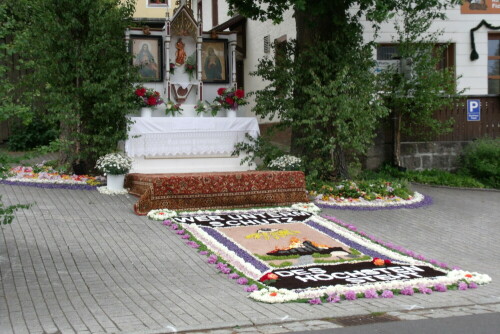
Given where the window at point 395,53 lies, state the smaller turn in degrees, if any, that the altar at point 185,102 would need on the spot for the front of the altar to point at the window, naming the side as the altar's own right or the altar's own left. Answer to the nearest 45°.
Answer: approximately 90° to the altar's own left

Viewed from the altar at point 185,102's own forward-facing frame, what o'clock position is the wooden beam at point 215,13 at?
The wooden beam is roughly at 6 o'clock from the altar.

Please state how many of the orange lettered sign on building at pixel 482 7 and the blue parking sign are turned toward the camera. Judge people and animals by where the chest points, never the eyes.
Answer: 2

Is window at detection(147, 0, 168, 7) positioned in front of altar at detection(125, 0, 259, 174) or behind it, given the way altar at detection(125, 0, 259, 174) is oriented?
behind

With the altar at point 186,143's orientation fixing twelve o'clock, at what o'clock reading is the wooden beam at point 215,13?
The wooden beam is roughly at 6 o'clock from the altar.

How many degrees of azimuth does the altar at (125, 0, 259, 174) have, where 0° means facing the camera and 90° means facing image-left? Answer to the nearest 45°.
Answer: approximately 0°
